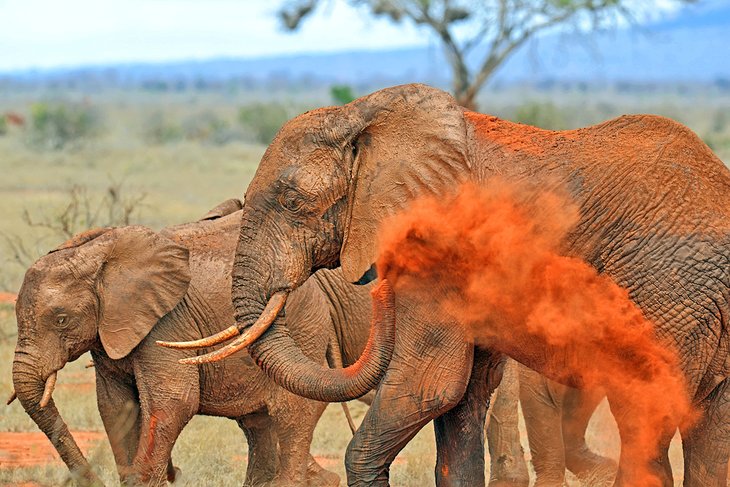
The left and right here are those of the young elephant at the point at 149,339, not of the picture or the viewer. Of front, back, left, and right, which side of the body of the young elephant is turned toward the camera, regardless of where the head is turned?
left

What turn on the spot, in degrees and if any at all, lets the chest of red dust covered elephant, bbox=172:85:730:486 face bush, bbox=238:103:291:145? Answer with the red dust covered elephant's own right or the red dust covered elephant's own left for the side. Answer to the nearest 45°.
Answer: approximately 90° to the red dust covered elephant's own right

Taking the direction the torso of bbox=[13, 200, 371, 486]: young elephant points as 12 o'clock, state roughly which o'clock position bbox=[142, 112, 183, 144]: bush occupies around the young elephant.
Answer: The bush is roughly at 3 o'clock from the young elephant.

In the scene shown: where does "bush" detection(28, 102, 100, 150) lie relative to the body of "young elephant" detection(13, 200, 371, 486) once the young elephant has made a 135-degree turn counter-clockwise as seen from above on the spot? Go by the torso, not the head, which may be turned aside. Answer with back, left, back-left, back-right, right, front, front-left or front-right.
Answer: back-left

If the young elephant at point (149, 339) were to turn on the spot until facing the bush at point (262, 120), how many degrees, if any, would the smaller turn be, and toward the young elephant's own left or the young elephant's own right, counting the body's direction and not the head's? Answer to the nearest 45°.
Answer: approximately 90° to the young elephant's own right

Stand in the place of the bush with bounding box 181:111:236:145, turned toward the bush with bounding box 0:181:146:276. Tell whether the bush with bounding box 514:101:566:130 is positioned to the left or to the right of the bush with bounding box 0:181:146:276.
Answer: left

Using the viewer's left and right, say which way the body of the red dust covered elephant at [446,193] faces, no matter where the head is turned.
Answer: facing to the left of the viewer

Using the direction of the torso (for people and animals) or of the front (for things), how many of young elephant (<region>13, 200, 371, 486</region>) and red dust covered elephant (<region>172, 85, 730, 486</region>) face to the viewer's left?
2

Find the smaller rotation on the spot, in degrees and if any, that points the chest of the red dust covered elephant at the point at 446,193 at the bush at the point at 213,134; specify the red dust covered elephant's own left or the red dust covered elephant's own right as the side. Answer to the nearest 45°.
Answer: approximately 90° to the red dust covered elephant's own right

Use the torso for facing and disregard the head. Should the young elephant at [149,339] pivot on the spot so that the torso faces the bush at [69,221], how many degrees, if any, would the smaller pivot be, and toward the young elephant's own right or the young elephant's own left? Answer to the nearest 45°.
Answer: approximately 90° to the young elephant's own right
